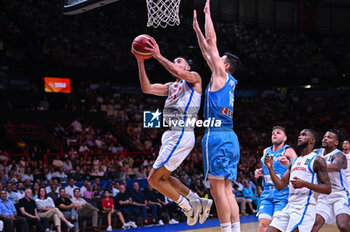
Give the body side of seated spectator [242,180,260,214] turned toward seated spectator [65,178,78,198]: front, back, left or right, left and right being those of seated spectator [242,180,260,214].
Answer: right

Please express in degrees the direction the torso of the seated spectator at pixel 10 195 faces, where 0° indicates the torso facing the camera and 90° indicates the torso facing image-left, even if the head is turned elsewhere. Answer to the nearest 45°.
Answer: approximately 315°

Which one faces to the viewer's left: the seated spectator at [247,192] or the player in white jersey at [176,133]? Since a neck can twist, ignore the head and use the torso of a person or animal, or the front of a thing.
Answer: the player in white jersey

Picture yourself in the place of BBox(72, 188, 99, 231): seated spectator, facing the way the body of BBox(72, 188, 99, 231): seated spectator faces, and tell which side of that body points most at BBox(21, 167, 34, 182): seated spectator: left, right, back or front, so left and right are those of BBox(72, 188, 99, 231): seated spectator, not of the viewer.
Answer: back

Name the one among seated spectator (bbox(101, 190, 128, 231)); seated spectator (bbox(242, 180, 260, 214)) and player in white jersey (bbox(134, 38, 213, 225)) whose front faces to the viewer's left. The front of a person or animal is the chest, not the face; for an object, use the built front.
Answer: the player in white jersey

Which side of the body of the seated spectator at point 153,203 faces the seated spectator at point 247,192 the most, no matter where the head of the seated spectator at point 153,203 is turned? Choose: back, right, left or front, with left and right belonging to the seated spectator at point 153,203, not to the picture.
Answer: left

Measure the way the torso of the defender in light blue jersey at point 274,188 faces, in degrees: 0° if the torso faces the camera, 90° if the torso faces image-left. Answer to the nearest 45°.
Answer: approximately 45°

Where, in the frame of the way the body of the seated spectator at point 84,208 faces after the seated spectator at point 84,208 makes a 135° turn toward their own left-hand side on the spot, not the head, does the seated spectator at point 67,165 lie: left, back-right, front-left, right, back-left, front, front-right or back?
front

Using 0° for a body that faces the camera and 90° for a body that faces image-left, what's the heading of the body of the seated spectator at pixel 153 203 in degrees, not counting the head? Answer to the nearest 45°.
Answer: approximately 315°

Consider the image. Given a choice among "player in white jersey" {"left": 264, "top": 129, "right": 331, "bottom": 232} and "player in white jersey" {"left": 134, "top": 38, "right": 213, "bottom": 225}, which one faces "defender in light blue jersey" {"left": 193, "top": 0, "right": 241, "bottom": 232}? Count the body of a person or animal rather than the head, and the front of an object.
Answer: "player in white jersey" {"left": 264, "top": 129, "right": 331, "bottom": 232}

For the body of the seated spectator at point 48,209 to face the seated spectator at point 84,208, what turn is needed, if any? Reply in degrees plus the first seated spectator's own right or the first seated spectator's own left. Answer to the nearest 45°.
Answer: approximately 90° to the first seated spectator's own left
